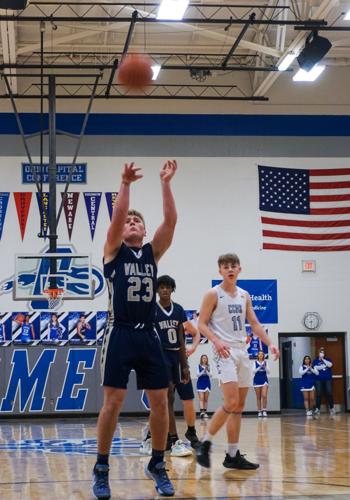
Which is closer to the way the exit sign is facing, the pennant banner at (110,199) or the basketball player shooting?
the basketball player shooting

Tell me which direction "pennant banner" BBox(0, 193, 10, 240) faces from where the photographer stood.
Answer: facing the viewer

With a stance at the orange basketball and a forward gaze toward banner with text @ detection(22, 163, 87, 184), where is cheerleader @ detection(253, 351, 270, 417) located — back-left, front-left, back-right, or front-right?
front-right

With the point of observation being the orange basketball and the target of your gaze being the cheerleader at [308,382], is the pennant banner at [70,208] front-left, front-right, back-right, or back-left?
front-left

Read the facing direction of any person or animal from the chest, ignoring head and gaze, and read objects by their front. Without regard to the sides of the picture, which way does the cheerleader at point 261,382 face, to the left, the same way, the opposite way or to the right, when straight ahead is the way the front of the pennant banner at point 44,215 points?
the same way

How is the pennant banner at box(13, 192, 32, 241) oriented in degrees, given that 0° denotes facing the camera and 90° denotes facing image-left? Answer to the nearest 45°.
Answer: approximately 0°

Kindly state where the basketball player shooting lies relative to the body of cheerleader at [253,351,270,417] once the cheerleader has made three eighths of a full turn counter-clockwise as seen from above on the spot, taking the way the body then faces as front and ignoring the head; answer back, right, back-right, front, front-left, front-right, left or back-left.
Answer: back-right

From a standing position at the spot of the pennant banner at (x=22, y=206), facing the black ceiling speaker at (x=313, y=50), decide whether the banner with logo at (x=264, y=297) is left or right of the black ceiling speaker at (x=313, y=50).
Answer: left

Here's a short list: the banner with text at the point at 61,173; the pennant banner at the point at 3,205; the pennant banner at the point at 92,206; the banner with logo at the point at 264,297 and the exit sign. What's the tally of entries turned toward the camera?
5

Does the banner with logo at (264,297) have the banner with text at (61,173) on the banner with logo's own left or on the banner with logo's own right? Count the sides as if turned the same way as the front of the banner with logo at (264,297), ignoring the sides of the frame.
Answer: on the banner with logo's own right

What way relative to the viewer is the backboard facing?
toward the camera

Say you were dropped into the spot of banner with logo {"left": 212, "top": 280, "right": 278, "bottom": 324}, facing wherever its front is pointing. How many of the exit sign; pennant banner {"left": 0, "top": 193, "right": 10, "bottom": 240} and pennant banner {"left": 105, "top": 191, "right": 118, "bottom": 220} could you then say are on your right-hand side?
2

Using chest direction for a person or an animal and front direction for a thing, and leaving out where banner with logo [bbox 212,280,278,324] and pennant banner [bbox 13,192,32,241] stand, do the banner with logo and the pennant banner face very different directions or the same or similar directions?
same or similar directions

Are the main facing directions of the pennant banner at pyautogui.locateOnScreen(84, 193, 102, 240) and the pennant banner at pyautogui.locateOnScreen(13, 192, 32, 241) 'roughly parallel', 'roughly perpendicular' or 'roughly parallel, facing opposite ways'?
roughly parallel

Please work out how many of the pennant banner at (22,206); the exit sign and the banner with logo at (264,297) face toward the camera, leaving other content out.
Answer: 3

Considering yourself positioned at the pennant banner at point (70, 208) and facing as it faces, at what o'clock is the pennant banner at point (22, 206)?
the pennant banner at point (22, 206) is roughly at 3 o'clock from the pennant banner at point (70, 208).

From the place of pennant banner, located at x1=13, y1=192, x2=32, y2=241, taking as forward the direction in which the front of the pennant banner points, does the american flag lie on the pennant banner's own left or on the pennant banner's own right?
on the pennant banner's own left

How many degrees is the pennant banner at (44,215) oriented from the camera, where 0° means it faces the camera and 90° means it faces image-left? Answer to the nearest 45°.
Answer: approximately 0°

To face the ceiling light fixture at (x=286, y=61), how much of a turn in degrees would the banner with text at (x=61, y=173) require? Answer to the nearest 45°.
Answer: approximately 45° to its left
